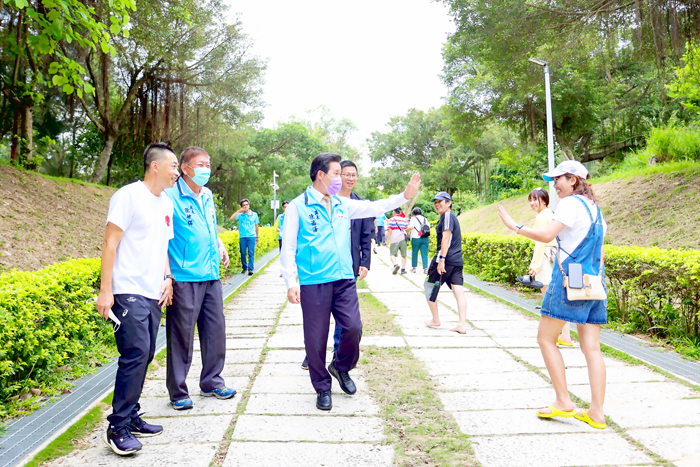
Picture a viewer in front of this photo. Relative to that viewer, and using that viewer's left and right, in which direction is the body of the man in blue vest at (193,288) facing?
facing the viewer and to the right of the viewer

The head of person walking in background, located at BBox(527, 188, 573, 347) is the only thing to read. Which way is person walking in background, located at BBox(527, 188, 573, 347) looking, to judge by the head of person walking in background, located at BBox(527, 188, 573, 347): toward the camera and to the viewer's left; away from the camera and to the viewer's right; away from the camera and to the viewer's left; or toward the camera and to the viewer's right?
toward the camera and to the viewer's left

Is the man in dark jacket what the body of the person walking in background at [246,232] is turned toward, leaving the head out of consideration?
yes

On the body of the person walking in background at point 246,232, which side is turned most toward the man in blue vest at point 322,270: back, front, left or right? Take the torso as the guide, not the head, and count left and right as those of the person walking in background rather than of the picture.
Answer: front

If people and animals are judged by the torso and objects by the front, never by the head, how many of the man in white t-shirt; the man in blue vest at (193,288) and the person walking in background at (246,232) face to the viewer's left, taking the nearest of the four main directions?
0

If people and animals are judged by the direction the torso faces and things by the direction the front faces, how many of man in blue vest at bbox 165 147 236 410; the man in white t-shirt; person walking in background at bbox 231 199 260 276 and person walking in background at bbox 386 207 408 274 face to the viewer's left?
0

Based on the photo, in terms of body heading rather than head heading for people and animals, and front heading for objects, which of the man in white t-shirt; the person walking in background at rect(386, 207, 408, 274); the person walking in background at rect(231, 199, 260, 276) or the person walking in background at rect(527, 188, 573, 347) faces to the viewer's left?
the person walking in background at rect(527, 188, 573, 347)

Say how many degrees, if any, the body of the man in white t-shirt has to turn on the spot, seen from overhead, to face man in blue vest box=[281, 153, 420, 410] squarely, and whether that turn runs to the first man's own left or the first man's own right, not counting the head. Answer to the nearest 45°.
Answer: approximately 45° to the first man's own left

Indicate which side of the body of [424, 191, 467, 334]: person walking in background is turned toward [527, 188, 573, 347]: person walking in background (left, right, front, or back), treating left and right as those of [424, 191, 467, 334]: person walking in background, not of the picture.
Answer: back

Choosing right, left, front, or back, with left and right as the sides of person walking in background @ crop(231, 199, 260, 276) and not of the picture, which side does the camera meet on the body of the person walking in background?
front

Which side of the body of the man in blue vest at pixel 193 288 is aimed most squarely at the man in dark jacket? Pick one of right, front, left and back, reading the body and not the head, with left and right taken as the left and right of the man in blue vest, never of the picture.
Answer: left

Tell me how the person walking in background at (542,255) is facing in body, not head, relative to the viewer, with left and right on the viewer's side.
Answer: facing to the left of the viewer

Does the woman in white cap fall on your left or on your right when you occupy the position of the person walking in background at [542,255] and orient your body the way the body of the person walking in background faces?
on your left

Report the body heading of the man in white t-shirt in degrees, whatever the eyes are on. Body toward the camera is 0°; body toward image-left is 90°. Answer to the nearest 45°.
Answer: approximately 315°
